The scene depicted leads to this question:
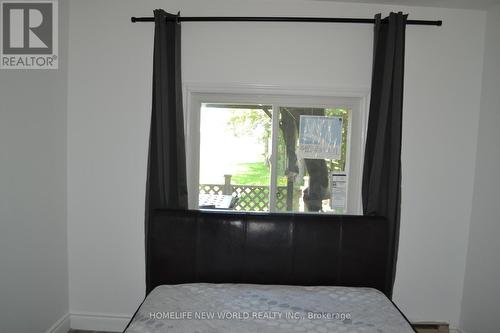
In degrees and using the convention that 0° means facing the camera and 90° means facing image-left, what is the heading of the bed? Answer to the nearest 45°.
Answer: approximately 0°
